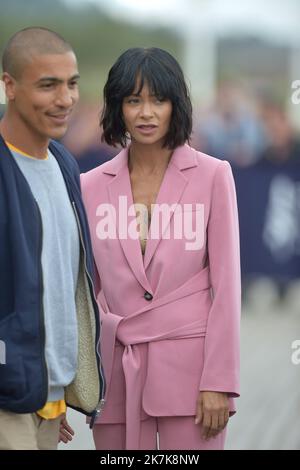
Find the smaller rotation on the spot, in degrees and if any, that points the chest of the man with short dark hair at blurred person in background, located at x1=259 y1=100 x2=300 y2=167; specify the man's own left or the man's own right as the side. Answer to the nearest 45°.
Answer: approximately 135° to the man's own left

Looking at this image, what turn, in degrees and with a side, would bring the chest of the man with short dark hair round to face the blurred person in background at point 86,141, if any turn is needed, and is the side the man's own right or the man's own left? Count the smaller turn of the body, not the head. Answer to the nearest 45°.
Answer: approximately 135° to the man's own left

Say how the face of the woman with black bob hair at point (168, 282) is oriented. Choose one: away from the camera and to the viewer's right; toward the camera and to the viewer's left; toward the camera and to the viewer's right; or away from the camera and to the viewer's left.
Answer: toward the camera and to the viewer's left

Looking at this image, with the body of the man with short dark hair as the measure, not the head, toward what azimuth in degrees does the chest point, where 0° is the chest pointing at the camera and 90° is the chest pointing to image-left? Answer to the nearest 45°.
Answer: approximately 315°

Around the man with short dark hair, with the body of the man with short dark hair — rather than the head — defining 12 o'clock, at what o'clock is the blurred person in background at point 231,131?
The blurred person in background is roughly at 8 o'clock from the man with short dark hair.
